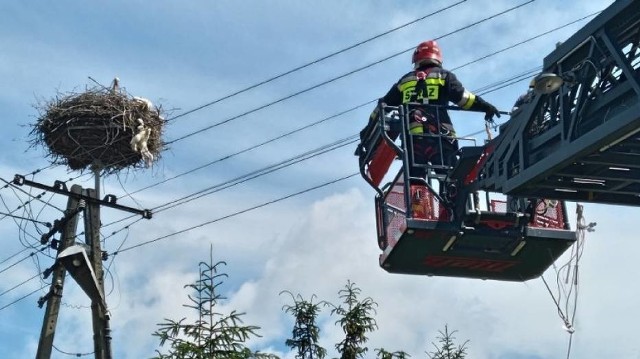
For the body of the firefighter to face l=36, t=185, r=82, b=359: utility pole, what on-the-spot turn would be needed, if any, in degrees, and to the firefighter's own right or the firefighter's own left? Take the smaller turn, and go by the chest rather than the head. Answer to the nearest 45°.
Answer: approximately 45° to the firefighter's own left

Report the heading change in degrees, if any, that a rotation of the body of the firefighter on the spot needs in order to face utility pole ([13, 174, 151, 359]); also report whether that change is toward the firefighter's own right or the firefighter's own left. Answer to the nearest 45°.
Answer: approximately 45° to the firefighter's own left

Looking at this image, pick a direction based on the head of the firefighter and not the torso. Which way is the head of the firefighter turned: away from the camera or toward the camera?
away from the camera

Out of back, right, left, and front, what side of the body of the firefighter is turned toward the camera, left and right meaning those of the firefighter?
back

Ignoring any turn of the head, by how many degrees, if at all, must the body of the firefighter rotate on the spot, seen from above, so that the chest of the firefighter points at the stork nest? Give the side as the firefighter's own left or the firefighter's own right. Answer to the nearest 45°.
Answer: approximately 45° to the firefighter's own left
